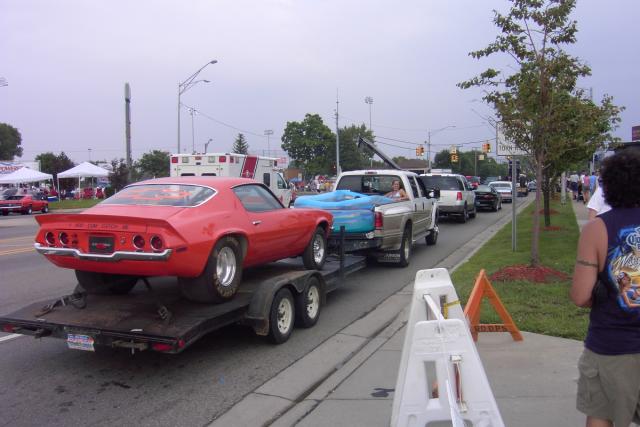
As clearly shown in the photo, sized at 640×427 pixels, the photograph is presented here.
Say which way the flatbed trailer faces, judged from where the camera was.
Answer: facing away from the viewer and to the right of the viewer

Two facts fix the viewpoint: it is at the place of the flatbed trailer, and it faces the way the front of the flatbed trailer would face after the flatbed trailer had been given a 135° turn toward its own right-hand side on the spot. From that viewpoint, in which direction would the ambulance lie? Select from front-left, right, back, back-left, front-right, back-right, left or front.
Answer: back

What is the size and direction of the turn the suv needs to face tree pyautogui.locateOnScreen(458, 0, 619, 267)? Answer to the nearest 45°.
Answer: approximately 135° to its right

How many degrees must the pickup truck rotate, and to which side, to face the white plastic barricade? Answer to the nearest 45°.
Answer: approximately 135° to its right

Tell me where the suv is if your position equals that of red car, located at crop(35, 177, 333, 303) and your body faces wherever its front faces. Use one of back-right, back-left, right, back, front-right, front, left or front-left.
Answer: front

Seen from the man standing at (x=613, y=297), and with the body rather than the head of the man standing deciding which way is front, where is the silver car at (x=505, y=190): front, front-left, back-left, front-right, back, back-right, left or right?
front

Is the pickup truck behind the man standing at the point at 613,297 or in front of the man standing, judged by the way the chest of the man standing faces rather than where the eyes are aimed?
in front

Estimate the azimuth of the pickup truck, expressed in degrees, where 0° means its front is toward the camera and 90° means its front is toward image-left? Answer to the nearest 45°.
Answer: approximately 225°

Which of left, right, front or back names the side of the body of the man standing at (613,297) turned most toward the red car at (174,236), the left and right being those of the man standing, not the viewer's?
left

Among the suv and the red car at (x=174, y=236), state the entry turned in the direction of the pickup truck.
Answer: the red car

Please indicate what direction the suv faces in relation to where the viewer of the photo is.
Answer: facing away from the viewer and to the right of the viewer

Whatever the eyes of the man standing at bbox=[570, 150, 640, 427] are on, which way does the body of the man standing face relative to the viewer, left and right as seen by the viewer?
facing away from the viewer

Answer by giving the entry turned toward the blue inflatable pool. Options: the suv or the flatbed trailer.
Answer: the flatbed trailer

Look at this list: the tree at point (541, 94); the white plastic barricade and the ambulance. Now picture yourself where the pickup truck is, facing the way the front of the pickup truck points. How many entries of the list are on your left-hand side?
1

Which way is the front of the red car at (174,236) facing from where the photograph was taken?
facing away from the viewer and to the right of the viewer

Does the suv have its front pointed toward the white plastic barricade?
no

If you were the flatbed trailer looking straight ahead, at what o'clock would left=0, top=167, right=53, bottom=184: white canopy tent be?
The white canopy tent is roughly at 10 o'clock from the flatbed trailer.

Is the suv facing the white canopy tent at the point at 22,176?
no

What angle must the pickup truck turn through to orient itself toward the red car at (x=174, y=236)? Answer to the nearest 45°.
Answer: approximately 135° to its right

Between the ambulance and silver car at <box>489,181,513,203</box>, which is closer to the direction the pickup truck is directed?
the silver car

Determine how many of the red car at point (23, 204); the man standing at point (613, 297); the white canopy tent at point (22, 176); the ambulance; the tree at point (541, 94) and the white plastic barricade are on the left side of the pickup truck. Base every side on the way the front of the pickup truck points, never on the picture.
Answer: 3
